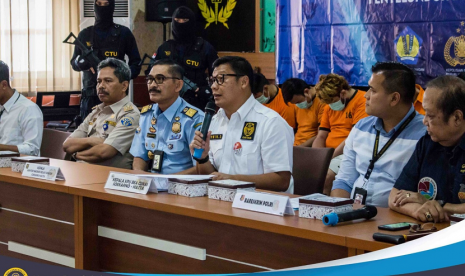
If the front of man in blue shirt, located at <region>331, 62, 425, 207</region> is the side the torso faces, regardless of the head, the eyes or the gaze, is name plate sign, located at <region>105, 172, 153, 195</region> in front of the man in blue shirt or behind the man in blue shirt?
in front

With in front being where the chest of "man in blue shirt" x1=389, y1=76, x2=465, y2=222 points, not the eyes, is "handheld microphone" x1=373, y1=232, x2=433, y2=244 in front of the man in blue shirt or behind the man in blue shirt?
in front

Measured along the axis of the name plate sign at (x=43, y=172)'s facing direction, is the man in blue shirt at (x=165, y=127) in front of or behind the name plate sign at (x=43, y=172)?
behind

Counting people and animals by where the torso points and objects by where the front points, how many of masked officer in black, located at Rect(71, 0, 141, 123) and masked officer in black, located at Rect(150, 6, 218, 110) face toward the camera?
2

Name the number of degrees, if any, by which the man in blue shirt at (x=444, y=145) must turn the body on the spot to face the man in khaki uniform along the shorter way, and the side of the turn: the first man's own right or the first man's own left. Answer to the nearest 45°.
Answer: approximately 90° to the first man's own right

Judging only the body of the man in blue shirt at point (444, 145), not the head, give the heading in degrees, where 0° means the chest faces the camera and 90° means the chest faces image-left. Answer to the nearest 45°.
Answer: approximately 45°

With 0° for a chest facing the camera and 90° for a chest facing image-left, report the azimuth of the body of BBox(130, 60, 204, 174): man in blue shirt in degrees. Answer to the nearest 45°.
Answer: approximately 45°
